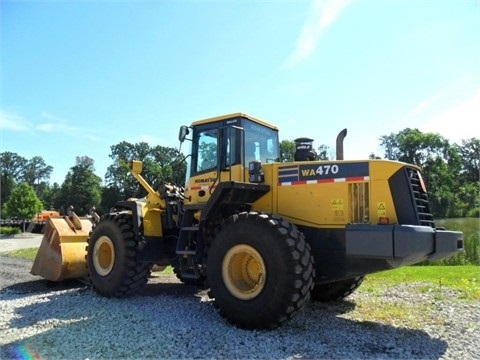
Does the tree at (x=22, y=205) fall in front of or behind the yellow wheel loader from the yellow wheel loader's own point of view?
in front

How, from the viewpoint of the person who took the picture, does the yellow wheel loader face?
facing away from the viewer and to the left of the viewer
